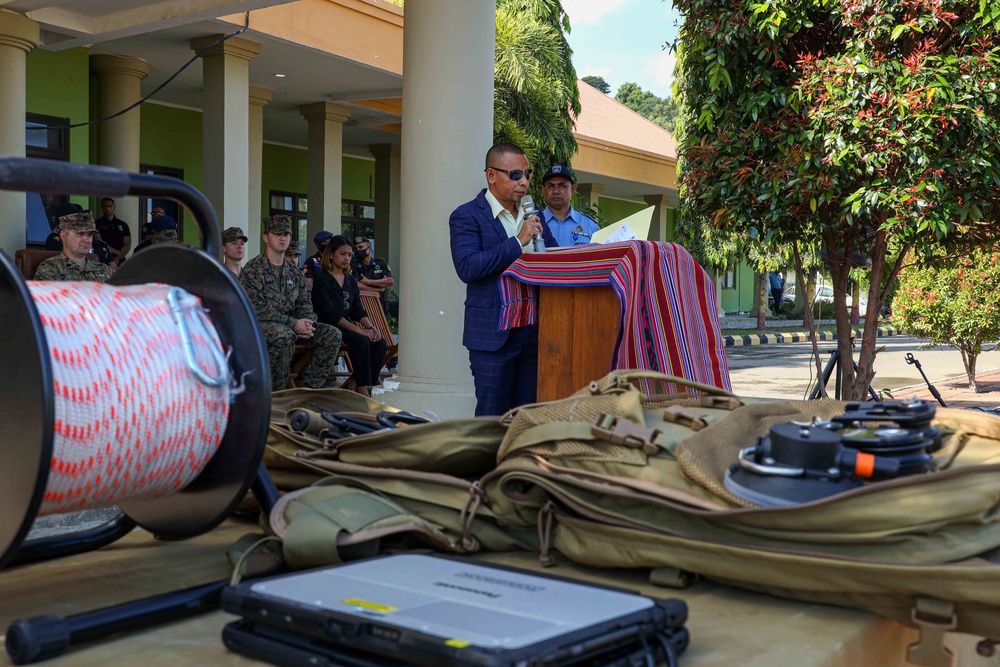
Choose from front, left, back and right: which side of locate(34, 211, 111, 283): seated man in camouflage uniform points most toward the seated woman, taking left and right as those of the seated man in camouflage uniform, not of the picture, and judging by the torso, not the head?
left

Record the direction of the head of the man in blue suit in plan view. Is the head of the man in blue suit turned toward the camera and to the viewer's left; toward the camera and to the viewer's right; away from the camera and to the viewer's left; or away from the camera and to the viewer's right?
toward the camera and to the viewer's right

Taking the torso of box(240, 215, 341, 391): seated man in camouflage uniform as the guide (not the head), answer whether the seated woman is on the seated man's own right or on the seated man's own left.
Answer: on the seated man's own left

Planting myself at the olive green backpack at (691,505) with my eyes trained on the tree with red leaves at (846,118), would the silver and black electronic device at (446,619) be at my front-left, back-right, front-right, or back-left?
back-left

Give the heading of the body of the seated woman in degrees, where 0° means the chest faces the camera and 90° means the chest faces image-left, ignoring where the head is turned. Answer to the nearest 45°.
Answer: approximately 315°

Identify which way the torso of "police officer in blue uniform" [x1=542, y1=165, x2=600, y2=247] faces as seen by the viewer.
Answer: toward the camera

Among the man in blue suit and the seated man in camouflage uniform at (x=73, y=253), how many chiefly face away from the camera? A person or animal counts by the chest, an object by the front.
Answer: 0

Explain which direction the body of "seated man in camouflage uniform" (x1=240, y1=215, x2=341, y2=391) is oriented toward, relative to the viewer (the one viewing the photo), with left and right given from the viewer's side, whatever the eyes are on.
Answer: facing the viewer and to the right of the viewer
